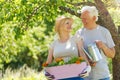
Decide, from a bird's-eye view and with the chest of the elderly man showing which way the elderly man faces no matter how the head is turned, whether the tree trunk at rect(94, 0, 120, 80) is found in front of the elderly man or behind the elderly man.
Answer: behind

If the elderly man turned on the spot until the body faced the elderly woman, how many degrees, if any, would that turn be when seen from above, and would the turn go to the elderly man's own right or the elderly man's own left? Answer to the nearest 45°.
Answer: approximately 45° to the elderly man's own right

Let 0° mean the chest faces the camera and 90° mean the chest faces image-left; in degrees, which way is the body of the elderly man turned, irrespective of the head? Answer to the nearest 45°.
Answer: approximately 45°

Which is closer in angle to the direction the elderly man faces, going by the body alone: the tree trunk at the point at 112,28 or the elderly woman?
the elderly woman

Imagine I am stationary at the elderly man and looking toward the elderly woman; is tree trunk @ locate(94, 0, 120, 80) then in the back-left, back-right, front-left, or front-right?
back-right

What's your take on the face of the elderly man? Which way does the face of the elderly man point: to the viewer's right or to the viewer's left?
to the viewer's left
